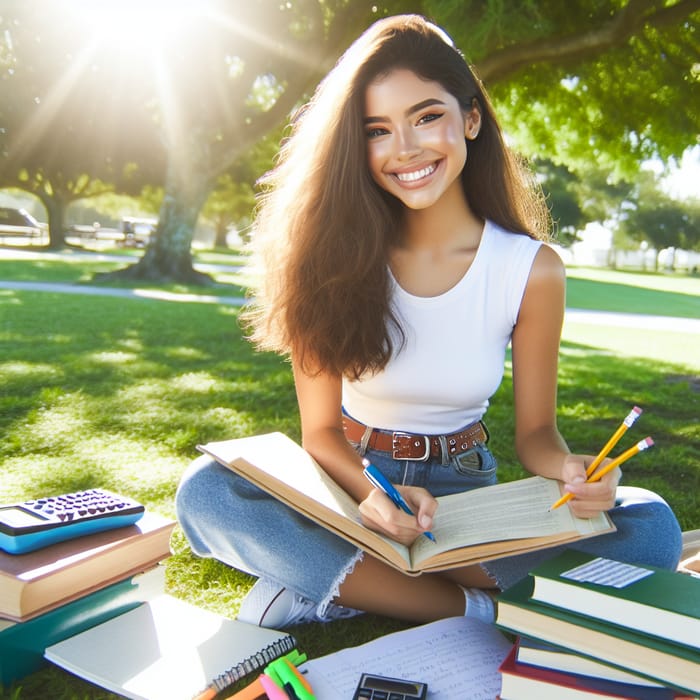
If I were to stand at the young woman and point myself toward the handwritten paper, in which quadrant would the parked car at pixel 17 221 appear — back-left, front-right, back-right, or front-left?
back-right

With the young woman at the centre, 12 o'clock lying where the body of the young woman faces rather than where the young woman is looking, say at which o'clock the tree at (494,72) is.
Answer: The tree is roughly at 6 o'clock from the young woman.

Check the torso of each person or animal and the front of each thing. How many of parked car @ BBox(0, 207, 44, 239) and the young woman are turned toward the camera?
1

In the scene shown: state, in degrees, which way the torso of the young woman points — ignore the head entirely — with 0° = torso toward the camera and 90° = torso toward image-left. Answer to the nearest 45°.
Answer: approximately 0°

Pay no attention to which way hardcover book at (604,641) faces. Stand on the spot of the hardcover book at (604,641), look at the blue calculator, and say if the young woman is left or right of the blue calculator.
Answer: right

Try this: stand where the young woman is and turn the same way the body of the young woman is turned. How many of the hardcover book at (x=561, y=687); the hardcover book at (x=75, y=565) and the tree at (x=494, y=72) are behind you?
1
